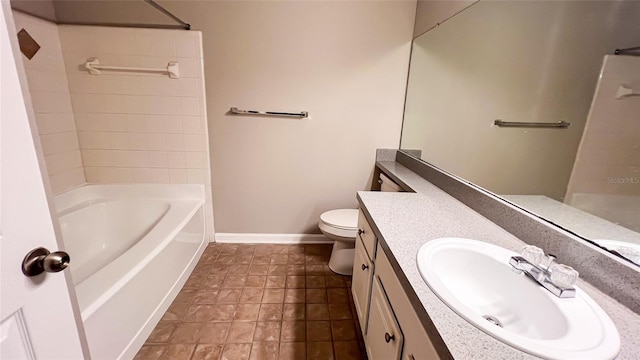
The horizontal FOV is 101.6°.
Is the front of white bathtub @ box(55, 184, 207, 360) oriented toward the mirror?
yes

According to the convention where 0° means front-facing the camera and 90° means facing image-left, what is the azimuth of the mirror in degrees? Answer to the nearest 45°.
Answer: approximately 45°

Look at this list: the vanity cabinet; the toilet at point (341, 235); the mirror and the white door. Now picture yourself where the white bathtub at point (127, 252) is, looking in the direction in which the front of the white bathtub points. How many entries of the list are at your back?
0

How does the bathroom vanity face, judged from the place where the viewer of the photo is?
facing the viewer and to the left of the viewer

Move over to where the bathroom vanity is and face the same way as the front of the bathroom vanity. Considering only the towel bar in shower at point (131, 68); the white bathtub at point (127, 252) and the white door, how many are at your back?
0

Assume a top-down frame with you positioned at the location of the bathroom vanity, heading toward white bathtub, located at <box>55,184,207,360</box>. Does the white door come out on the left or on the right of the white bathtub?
left

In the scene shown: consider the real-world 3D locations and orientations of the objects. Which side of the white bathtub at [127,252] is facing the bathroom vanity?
front

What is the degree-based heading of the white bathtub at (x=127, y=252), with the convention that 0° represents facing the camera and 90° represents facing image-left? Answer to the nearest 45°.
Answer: approximately 315°

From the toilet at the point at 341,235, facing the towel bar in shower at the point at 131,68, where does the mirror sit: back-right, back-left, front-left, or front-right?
back-left

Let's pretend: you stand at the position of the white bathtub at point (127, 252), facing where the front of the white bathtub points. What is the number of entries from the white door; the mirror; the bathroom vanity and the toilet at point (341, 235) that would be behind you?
0

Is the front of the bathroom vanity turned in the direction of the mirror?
no

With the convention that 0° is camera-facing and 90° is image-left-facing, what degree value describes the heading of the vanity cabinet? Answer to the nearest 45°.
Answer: approximately 45°

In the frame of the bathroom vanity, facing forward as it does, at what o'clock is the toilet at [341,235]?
The toilet is roughly at 3 o'clock from the bathroom vanity.

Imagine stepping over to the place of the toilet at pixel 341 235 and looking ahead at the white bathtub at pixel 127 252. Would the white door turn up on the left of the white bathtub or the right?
left

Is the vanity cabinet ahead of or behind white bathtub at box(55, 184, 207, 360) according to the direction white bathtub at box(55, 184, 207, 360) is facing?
ahead
